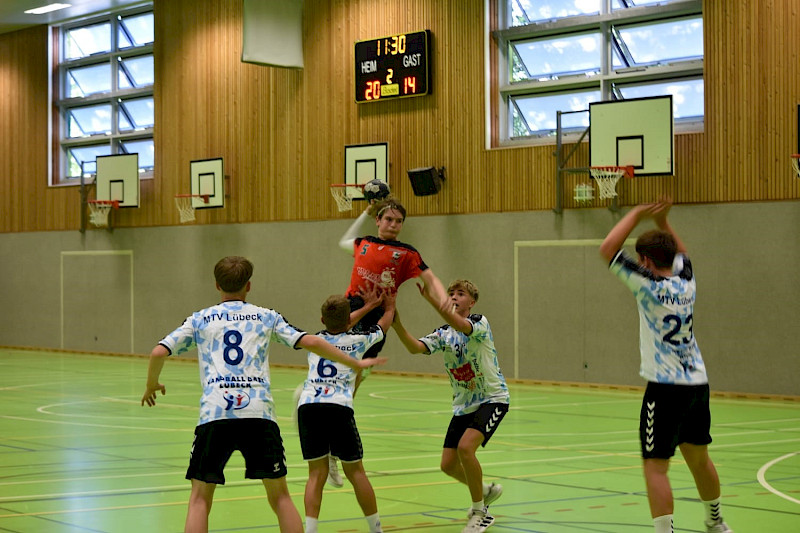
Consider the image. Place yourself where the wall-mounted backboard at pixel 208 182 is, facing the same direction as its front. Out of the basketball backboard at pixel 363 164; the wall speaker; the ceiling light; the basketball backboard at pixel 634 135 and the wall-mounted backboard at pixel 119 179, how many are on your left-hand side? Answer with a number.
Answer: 3

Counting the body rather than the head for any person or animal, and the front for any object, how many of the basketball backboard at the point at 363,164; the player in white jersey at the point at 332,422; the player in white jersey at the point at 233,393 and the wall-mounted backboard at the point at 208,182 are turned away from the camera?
2

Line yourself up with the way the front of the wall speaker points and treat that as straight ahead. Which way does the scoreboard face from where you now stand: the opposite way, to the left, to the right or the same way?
the same way

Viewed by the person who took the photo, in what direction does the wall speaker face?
facing the viewer and to the left of the viewer

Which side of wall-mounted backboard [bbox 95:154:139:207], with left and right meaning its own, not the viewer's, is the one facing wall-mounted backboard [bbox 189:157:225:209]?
left

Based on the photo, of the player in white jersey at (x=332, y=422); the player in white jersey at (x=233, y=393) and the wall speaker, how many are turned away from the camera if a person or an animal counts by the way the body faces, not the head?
2

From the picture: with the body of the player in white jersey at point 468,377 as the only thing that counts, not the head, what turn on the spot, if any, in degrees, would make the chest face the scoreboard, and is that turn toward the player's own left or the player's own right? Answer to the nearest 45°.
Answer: approximately 135° to the player's own right

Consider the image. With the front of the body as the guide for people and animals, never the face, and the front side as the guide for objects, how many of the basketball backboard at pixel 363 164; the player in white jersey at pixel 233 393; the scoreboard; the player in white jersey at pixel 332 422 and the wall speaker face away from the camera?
2

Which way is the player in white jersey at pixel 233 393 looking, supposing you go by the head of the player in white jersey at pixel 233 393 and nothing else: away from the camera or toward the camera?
away from the camera

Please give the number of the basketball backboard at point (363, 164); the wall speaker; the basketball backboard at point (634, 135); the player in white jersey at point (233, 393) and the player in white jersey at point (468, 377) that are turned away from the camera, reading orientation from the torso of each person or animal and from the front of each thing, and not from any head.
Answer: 1

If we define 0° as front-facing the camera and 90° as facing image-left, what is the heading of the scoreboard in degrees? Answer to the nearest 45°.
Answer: approximately 45°

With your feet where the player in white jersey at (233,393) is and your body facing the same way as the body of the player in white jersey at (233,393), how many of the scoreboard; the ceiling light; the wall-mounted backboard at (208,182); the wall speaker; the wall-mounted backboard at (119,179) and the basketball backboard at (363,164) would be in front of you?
6

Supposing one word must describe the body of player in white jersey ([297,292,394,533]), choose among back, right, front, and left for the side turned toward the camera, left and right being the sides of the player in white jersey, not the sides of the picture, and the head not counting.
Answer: back

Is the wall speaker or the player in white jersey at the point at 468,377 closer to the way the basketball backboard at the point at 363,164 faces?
the player in white jersey

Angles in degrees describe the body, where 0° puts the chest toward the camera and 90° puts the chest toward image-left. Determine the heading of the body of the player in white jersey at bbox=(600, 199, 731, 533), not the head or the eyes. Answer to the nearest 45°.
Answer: approximately 135°

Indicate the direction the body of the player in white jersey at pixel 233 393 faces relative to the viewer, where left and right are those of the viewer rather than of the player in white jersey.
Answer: facing away from the viewer

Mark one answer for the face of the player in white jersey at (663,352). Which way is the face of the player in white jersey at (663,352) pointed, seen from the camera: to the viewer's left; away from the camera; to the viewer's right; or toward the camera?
away from the camera

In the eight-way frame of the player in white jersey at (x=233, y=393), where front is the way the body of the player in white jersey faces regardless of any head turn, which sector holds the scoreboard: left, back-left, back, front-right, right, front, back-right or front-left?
front
